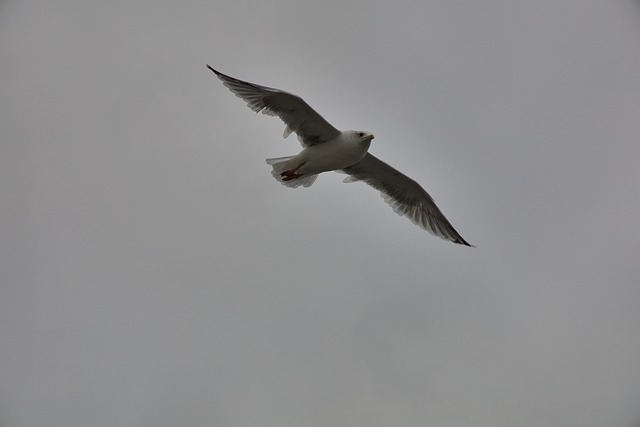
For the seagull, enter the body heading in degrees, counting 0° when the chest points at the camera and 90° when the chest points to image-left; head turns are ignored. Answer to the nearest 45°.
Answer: approximately 315°
